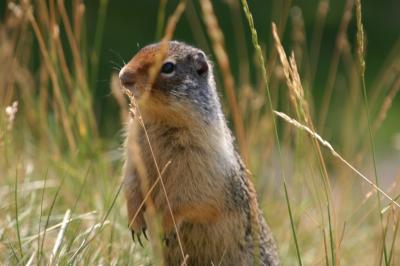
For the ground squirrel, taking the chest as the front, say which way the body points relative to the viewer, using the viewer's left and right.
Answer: facing to the left of the viewer
